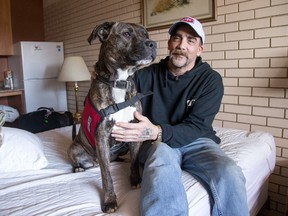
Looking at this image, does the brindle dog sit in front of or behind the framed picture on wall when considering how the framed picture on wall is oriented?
in front

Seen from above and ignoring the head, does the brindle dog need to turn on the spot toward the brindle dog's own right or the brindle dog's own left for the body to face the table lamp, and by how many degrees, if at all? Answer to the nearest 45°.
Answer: approximately 135° to the brindle dog's own left

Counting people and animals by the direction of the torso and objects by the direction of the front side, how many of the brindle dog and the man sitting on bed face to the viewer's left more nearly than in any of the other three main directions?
0

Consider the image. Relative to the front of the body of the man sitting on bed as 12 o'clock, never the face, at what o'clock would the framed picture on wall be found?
The framed picture on wall is roughly at 6 o'clock from the man sitting on bed.

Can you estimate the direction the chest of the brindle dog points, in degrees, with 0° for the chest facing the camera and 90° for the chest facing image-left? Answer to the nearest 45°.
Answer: approximately 315°

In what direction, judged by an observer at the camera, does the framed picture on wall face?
facing the viewer and to the left of the viewer

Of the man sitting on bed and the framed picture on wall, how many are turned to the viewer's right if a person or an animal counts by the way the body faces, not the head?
0

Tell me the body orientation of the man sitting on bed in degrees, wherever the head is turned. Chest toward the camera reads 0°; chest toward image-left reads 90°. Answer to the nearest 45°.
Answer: approximately 0°
